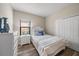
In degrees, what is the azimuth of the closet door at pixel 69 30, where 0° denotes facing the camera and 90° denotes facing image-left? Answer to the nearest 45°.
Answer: approximately 90°

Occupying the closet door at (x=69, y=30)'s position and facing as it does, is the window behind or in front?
in front

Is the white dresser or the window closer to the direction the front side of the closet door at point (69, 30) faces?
the white dresser
